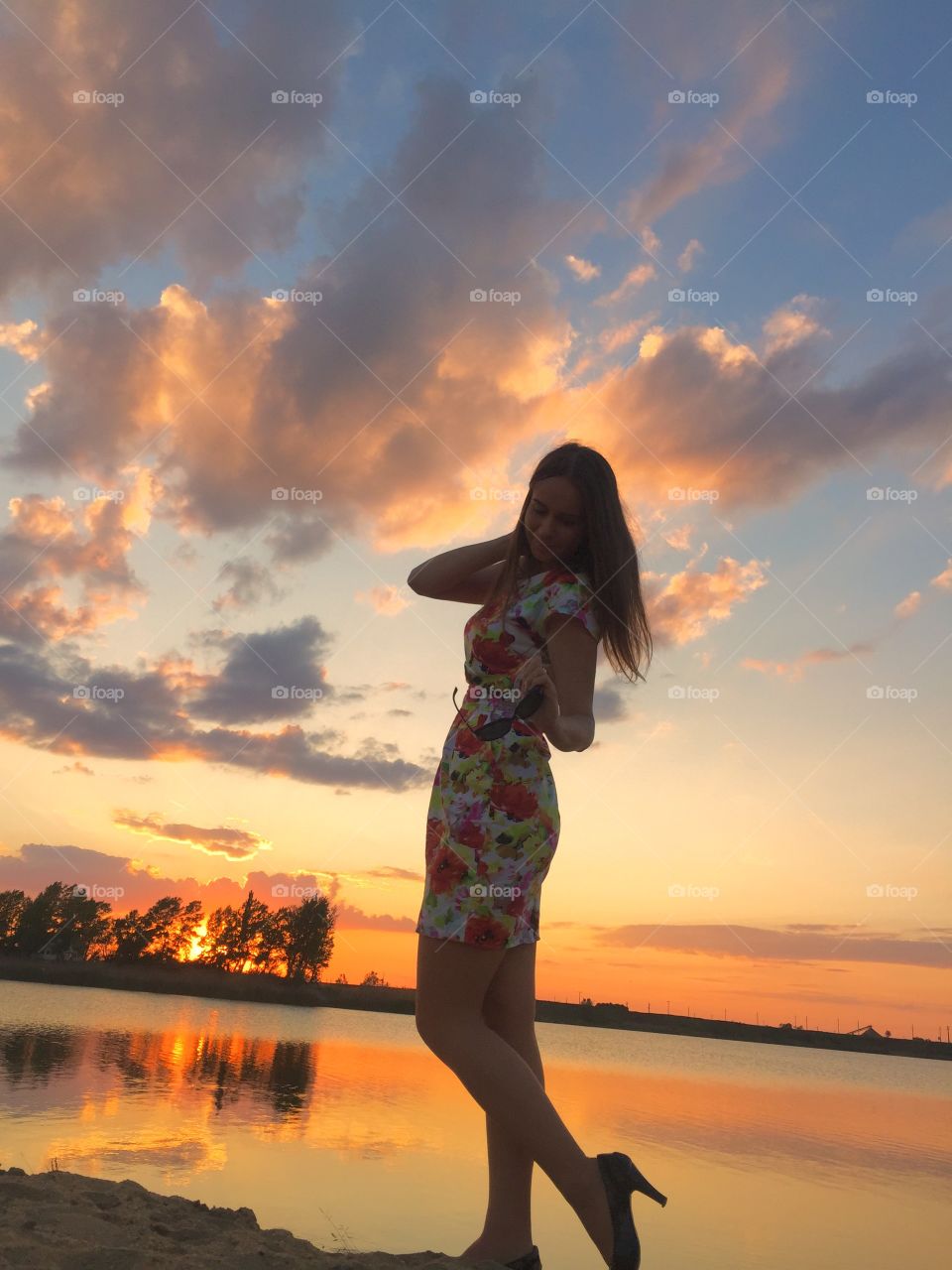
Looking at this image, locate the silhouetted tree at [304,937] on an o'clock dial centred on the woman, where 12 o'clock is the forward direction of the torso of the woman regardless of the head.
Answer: The silhouetted tree is roughly at 4 o'clock from the woman.

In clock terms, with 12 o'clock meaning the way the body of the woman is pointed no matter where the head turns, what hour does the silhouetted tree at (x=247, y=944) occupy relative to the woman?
The silhouetted tree is roughly at 4 o'clock from the woman.

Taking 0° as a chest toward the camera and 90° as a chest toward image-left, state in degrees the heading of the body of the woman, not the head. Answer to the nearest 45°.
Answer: approximately 45°
